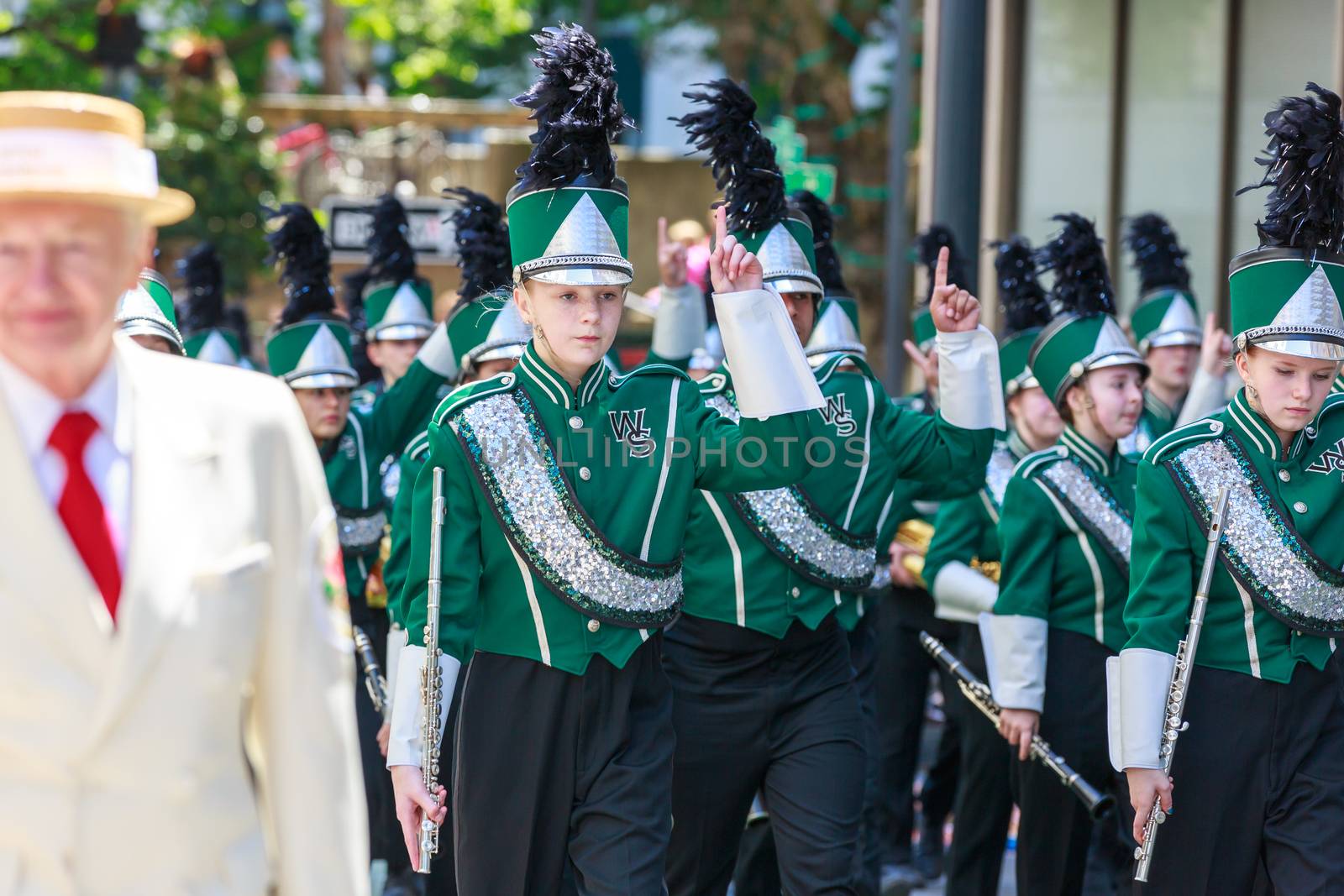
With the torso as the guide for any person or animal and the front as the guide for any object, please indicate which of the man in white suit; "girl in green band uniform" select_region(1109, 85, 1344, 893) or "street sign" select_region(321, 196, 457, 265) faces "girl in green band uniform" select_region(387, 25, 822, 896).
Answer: the street sign

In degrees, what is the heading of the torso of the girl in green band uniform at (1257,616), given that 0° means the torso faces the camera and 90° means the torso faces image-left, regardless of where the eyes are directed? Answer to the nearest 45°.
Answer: approximately 315°

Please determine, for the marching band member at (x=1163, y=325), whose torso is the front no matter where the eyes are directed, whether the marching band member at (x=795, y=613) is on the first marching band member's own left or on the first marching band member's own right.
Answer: on the first marching band member's own right

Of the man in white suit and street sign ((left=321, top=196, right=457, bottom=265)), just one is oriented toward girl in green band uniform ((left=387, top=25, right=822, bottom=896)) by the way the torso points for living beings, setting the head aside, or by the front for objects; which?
the street sign

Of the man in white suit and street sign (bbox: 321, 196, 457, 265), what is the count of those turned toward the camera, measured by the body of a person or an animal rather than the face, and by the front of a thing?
2

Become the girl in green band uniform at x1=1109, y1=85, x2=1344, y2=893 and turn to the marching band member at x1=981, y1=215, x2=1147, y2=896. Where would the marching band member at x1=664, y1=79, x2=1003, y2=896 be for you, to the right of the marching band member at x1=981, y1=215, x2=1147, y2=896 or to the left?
left

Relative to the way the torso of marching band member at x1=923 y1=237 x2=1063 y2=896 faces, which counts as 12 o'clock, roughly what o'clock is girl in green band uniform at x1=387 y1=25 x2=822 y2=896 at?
The girl in green band uniform is roughly at 2 o'clock from the marching band member.

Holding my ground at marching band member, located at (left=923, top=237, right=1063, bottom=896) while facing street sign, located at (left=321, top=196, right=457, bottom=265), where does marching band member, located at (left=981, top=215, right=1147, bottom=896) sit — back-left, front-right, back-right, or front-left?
back-left

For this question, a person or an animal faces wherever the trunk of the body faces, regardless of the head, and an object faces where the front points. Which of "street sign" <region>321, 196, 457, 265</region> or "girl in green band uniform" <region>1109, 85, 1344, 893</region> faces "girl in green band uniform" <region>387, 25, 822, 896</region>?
the street sign

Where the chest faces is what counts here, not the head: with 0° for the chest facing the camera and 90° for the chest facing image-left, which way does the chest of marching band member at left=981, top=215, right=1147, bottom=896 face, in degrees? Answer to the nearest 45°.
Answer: approximately 315°

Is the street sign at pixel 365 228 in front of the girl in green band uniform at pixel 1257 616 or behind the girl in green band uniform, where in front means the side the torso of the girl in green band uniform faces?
behind

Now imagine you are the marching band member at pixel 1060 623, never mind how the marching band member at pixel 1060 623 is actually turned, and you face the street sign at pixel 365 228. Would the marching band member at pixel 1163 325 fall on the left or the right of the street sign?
right

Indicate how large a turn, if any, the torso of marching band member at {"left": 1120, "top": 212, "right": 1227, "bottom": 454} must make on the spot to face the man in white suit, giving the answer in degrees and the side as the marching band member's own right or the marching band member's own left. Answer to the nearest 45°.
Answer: approximately 45° to the marching band member's own right
